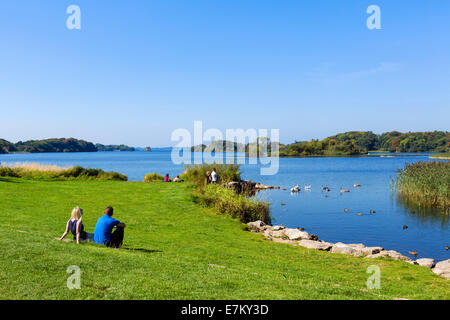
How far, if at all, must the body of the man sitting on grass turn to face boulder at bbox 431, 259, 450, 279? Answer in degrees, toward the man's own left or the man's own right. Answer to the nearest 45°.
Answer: approximately 45° to the man's own right

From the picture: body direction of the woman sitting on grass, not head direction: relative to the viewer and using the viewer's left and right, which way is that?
facing away from the viewer and to the right of the viewer

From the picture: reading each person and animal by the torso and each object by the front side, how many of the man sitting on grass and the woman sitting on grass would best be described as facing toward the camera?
0

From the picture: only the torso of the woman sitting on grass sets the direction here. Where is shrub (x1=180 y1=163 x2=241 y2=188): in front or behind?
in front

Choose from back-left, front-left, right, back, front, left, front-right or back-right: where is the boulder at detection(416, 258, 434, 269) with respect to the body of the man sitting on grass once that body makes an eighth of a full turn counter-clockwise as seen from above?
right

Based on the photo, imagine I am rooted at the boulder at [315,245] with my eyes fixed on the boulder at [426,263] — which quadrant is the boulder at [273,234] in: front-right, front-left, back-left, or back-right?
back-left

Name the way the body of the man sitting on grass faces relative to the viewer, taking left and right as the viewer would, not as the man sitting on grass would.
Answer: facing away from the viewer and to the right of the viewer

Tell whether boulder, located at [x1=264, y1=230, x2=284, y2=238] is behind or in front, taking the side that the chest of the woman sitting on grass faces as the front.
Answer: in front

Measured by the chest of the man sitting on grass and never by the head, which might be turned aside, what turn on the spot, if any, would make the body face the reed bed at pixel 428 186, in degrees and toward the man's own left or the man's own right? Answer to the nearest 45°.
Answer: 0° — they already face it
